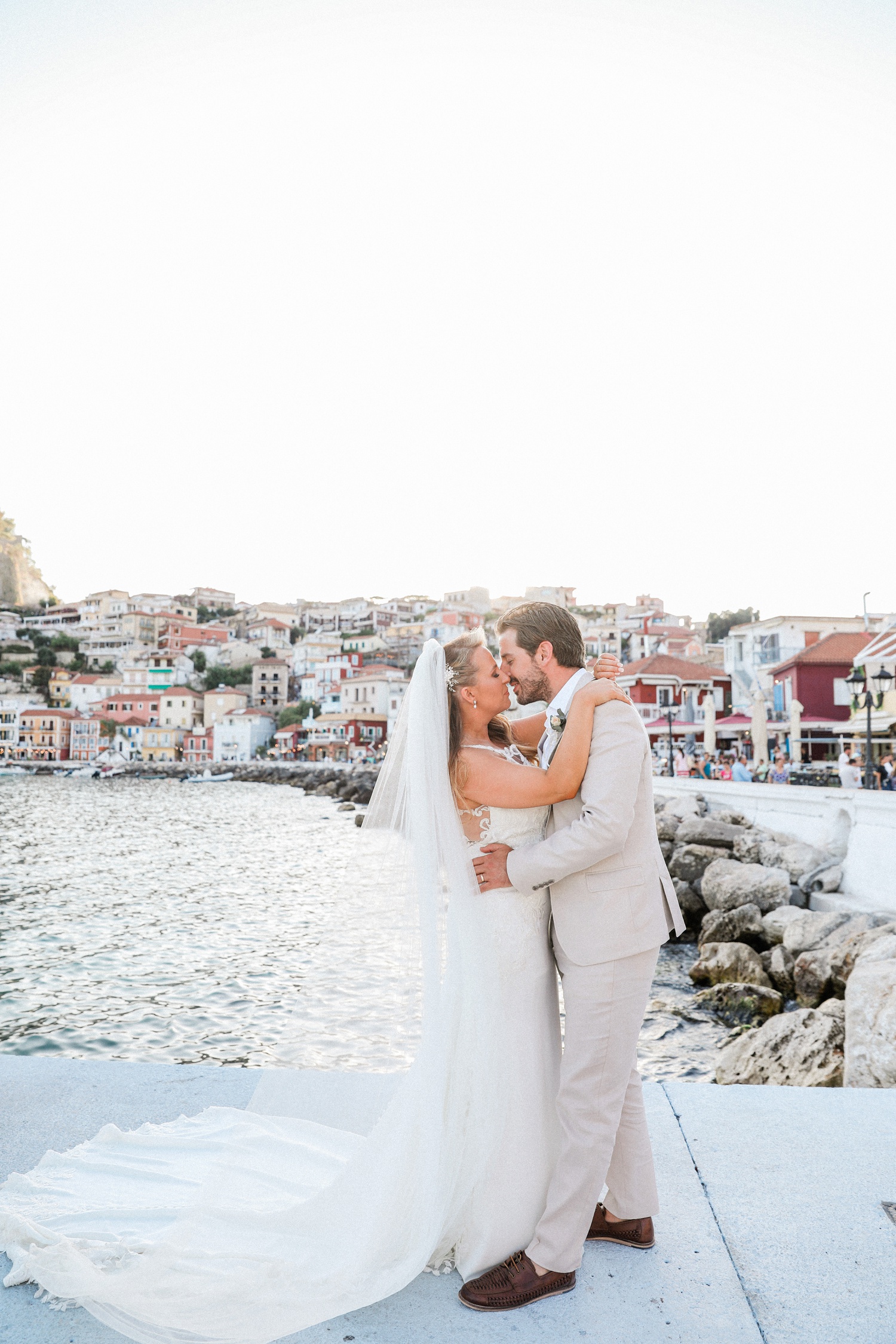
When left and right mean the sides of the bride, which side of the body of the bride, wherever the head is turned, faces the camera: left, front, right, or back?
right

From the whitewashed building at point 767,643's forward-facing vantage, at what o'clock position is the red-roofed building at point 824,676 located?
The red-roofed building is roughly at 10 o'clock from the whitewashed building.

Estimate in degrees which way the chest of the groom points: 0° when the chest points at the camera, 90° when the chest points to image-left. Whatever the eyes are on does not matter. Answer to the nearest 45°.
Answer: approximately 90°

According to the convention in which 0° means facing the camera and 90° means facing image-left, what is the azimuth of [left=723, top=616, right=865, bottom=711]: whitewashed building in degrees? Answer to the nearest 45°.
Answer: approximately 45°

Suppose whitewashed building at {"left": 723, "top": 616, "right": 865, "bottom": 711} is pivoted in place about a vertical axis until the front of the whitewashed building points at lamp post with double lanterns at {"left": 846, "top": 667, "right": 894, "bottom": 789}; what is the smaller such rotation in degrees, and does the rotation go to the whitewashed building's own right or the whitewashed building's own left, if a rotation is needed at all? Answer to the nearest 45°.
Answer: approximately 45° to the whitewashed building's own left

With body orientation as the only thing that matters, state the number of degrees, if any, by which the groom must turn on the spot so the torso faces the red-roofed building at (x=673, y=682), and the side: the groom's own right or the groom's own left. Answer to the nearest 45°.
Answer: approximately 90° to the groom's own right

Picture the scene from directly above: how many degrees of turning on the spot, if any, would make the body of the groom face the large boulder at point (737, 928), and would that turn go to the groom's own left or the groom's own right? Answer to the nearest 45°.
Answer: approximately 90° to the groom's own right

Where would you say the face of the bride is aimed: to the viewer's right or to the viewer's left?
to the viewer's right
